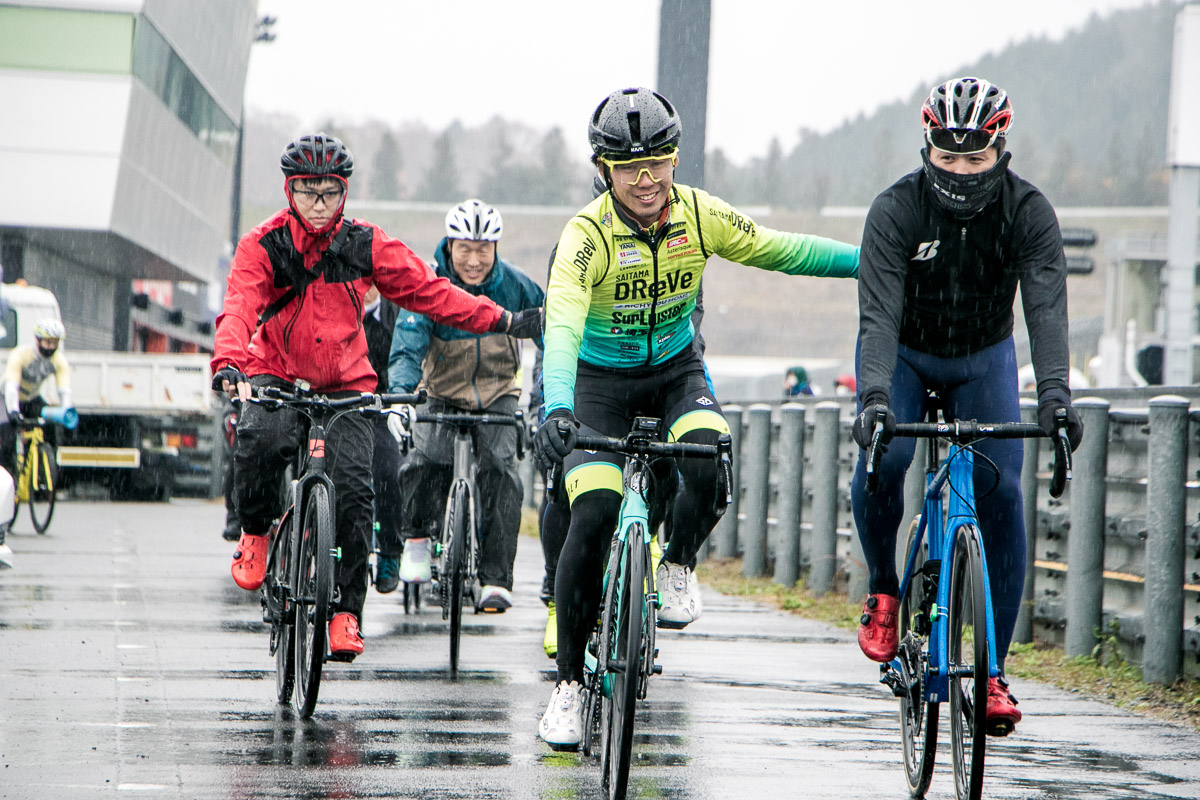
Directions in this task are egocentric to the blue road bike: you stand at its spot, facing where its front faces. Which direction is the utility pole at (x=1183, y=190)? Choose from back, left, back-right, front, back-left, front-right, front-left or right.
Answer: back

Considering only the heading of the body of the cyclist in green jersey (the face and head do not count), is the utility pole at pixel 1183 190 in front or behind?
behind

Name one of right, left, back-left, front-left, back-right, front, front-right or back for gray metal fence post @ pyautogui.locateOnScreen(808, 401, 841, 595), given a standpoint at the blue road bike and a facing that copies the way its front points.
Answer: back

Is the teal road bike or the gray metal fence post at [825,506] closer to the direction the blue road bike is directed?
the teal road bike

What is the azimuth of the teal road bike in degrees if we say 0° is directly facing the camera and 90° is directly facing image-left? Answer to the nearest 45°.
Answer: approximately 0°

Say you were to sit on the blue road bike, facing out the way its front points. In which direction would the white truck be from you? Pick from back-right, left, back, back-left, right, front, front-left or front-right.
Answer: back-right

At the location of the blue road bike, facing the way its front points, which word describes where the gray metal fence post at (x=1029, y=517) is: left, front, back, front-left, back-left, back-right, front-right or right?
back

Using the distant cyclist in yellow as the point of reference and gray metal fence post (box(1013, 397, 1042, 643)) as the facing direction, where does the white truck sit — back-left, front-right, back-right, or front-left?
back-left

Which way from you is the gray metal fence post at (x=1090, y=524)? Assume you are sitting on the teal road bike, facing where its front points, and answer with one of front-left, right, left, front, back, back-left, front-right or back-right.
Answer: back-left

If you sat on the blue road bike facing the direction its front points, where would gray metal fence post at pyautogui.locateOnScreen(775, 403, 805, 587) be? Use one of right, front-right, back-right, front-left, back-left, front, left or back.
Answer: back

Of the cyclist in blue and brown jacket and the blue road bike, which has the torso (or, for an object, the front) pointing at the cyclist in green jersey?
the cyclist in blue and brown jacket
